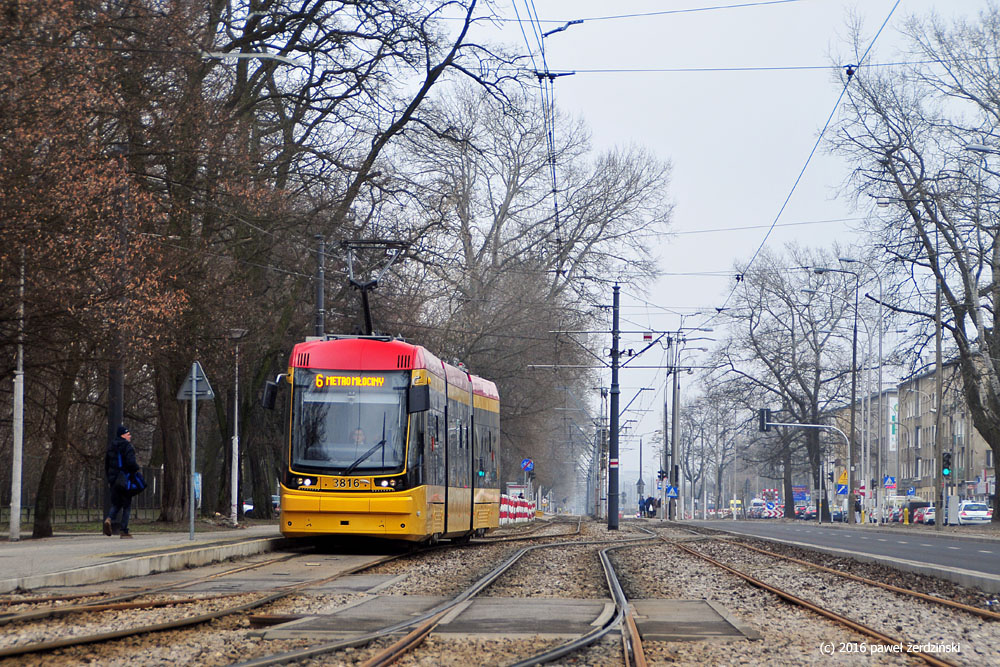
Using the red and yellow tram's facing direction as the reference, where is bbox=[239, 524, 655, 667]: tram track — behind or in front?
in front

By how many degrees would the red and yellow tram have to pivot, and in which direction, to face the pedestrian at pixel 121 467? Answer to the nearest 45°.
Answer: approximately 45° to its right

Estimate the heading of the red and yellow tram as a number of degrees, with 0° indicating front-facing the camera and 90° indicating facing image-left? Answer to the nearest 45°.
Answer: approximately 0°

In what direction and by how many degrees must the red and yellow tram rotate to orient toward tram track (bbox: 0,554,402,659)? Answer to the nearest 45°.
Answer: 0° — it already faces it

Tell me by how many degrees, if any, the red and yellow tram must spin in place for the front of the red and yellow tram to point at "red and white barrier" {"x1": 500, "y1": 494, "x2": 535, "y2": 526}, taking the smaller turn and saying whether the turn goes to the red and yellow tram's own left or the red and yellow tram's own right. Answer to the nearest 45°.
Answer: approximately 180°
